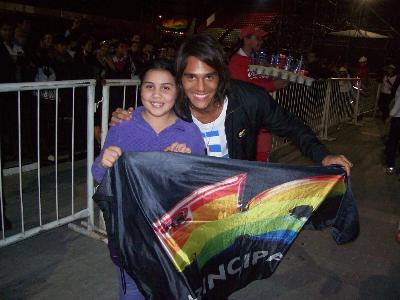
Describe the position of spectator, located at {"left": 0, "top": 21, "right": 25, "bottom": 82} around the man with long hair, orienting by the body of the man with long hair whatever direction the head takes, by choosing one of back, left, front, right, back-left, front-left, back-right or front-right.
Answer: back-right

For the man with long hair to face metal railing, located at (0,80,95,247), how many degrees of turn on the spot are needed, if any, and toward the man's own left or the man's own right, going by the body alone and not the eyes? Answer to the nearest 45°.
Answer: approximately 135° to the man's own right

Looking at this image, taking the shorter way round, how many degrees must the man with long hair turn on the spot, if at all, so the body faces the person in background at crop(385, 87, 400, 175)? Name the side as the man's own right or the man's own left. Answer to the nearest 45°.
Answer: approximately 135° to the man's own left

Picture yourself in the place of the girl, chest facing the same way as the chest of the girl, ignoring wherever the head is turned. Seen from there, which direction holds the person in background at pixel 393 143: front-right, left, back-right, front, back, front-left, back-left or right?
back-left

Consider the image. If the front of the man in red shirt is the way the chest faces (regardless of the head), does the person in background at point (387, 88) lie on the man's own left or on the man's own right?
on the man's own left

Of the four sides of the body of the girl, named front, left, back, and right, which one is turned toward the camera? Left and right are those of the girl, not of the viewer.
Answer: front

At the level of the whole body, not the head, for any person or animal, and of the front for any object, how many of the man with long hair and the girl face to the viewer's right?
0

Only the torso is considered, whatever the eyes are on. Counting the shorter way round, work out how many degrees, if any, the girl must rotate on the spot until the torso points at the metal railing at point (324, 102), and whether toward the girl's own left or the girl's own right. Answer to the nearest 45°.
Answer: approximately 135° to the girl's own left

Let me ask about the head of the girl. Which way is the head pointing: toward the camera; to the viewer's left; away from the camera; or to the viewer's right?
toward the camera

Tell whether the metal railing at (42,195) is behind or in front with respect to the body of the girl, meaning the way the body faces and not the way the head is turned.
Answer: behind

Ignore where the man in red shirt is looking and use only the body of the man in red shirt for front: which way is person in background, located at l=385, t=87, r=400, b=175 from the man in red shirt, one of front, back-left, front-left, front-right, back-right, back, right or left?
front-left

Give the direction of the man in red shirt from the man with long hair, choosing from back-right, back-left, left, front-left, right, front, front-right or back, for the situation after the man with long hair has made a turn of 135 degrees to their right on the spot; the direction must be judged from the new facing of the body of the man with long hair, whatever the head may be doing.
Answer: front-right

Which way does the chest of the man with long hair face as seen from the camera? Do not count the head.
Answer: toward the camera

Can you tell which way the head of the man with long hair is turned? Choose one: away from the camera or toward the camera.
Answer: toward the camera

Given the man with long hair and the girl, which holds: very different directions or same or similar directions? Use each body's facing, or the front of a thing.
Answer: same or similar directions

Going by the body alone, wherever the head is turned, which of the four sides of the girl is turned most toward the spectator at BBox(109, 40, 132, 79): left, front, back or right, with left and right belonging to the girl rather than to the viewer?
back
